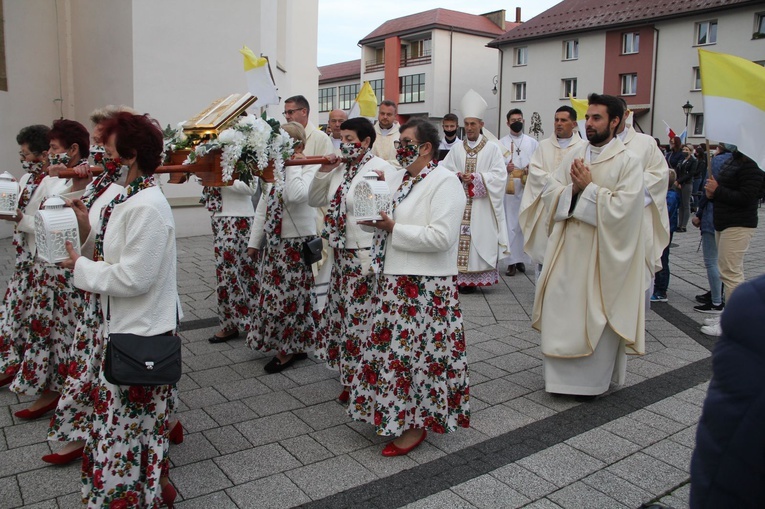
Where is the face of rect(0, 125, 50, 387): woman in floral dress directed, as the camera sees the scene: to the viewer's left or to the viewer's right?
to the viewer's left

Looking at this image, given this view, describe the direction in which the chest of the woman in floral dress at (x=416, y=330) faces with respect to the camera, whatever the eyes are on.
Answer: to the viewer's left

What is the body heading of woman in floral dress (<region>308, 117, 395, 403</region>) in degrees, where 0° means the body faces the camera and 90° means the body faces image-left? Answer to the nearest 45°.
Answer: approximately 45°

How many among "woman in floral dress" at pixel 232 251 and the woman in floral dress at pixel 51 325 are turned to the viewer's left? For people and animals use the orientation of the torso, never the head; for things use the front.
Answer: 2

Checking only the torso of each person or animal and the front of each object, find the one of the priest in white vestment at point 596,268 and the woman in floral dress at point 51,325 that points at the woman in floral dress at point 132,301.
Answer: the priest in white vestment

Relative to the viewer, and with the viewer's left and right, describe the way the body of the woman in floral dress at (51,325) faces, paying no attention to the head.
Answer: facing to the left of the viewer

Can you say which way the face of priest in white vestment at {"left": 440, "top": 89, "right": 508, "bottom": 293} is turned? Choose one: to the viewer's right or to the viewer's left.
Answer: to the viewer's left

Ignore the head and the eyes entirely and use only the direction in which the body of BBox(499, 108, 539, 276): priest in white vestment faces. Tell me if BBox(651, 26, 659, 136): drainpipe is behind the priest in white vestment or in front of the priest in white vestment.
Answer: behind

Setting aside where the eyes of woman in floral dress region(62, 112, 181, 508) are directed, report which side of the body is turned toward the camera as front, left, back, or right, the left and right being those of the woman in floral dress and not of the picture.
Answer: left

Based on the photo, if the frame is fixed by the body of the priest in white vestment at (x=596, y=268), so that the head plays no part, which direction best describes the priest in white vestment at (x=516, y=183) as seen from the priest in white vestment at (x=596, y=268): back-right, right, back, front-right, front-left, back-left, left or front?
back-right

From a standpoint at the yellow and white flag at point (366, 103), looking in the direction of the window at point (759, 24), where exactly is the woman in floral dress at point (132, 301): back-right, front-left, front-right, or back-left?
back-right

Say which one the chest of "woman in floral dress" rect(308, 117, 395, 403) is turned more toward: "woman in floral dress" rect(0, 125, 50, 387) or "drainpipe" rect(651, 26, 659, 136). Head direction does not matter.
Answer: the woman in floral dress

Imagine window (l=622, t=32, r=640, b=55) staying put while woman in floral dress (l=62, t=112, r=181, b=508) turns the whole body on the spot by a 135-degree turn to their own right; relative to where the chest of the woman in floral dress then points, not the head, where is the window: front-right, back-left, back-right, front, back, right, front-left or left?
front

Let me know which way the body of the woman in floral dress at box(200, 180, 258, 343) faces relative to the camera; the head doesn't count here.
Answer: to the viewer's left
